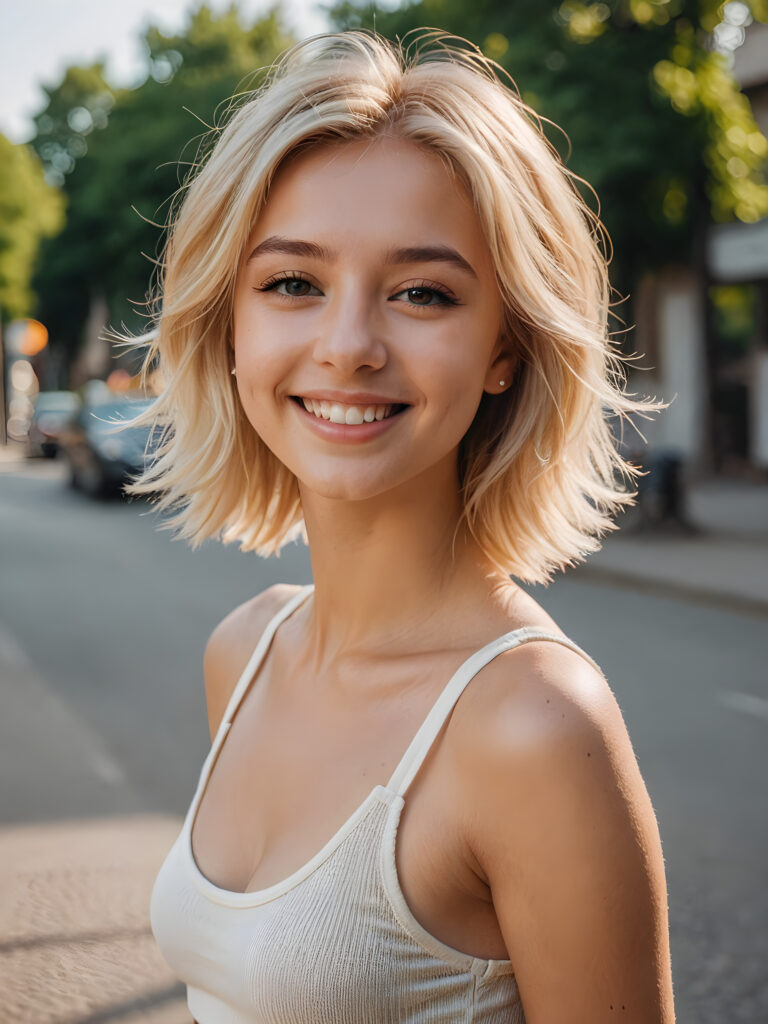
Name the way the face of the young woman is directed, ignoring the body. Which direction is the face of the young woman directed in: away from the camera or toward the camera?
toward the camera

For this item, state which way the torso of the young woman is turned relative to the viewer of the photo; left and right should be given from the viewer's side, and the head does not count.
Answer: facing the viewer and to the left of the viewer

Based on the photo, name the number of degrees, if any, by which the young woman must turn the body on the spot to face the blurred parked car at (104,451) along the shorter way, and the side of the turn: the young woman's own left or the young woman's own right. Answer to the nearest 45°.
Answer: approximately 135° to the young woman's own right

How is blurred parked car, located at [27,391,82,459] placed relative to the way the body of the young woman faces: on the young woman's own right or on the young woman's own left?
on the young woman's own right
